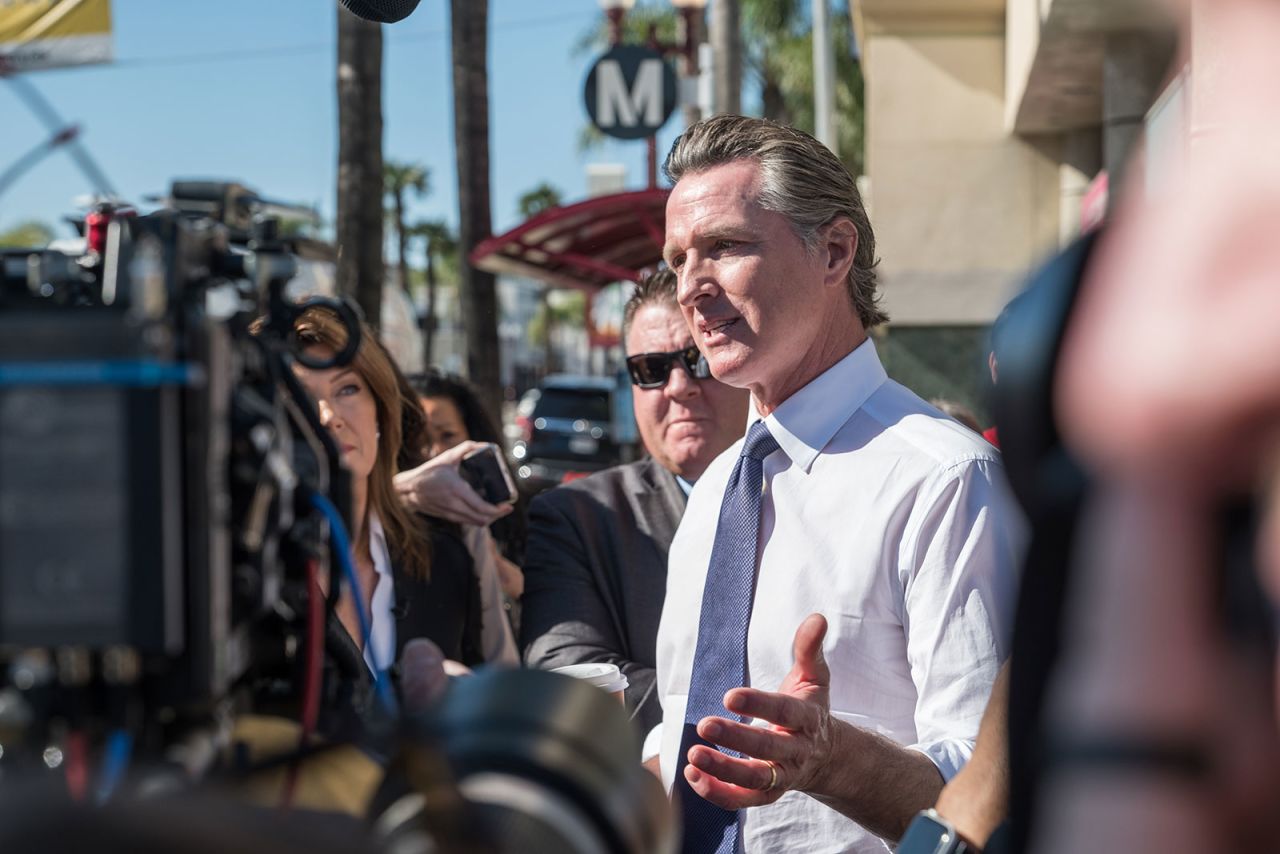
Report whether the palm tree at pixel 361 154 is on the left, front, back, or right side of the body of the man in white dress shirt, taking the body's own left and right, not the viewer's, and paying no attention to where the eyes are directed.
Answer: right

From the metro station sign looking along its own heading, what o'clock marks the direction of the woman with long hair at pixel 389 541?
The woman with long hair is roughly at 12 o'clock from the metro station sign.

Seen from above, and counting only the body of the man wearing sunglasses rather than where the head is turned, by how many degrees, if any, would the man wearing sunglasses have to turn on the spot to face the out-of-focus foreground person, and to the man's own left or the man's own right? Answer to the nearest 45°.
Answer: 0° — they already face them

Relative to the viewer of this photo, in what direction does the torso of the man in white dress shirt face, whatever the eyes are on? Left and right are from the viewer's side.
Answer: facing the viewer and to the left of the viewer

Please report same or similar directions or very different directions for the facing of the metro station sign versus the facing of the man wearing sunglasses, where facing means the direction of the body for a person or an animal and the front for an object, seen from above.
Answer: same or similar directions

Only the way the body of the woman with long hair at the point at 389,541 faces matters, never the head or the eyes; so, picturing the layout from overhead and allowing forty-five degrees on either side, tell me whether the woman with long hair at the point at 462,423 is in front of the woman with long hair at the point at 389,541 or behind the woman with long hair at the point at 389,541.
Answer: behind

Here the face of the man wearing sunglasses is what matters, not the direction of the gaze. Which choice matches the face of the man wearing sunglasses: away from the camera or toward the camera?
toward the camera

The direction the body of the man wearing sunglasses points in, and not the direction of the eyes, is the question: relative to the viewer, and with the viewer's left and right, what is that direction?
facing the viewer

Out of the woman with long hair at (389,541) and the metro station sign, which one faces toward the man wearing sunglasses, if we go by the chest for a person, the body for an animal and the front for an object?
the metro station sign

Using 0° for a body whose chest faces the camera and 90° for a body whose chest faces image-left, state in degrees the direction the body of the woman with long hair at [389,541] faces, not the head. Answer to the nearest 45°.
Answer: approximately 45°

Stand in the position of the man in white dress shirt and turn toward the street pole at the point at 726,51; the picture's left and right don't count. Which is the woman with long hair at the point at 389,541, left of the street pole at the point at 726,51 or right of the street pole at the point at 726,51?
left

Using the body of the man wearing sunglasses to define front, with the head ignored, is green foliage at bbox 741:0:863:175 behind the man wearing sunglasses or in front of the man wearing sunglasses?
behind

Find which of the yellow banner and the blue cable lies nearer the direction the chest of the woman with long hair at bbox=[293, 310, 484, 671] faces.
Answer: the blue cable

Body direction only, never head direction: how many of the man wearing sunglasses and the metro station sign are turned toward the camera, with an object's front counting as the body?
2

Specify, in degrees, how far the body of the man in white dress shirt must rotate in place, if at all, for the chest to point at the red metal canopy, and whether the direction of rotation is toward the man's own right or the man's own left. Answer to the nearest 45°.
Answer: approximately 135° to the man's own right

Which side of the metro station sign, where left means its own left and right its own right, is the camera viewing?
front
